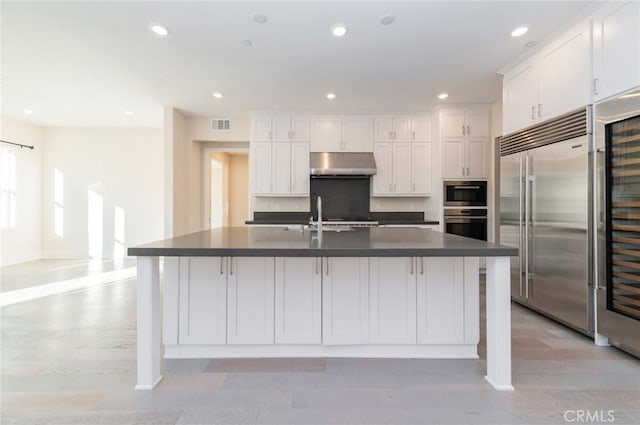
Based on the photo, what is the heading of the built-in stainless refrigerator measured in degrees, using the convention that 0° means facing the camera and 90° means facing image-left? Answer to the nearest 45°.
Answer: approximately 45°

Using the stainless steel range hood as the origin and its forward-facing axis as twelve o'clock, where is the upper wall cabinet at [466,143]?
The upper wall cabinet is roughly at 9 o'clock from the stainless steel range hood.

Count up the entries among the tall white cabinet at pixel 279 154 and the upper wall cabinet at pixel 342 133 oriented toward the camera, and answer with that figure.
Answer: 2

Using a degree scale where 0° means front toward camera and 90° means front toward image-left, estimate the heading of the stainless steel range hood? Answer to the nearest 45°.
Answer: approximately 0°

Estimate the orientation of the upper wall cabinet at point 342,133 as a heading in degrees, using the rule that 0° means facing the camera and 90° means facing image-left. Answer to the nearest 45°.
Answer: approximately 0°

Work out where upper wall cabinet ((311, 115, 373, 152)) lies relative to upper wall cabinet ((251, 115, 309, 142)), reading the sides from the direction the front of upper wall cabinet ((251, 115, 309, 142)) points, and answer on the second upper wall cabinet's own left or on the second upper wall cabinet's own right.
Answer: on the second upper wall cabinet's own left

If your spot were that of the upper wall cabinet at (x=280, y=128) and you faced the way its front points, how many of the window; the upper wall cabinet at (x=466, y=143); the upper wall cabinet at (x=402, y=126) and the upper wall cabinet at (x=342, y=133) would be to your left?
3

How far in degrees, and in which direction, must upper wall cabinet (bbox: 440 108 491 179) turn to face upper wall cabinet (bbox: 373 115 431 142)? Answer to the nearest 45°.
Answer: approximately 90° to its right

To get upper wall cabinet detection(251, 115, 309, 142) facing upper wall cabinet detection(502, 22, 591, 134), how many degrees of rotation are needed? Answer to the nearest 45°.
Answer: approximately 45° to its left

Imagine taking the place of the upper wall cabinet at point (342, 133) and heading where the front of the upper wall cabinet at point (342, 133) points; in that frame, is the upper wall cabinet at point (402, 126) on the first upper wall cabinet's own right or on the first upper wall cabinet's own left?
on the first upper wall cabinet's own left
